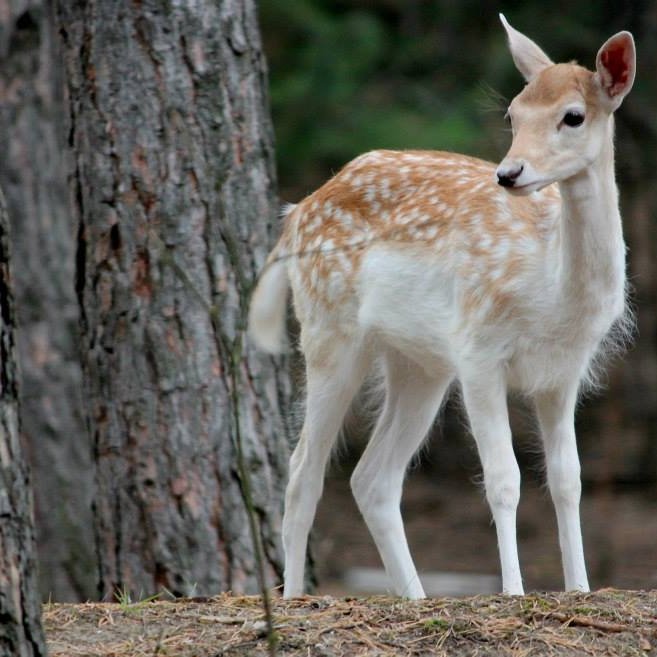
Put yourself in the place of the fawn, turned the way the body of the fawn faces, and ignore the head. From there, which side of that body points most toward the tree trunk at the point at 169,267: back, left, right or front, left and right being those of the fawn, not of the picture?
back

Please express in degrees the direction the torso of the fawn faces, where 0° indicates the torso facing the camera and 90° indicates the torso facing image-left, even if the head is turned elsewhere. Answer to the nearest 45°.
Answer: approximately 315°

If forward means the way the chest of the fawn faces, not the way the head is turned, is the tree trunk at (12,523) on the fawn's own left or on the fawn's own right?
on the fawn's own right

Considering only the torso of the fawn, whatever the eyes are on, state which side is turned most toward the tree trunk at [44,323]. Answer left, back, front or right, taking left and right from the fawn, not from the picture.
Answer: back

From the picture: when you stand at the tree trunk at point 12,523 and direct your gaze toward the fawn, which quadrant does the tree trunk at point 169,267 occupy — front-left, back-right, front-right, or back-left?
front-left
